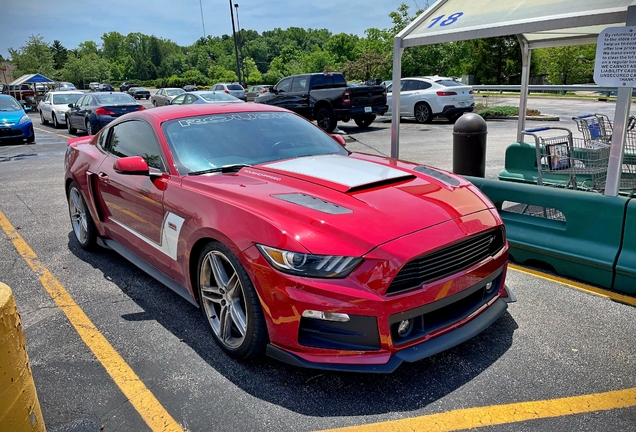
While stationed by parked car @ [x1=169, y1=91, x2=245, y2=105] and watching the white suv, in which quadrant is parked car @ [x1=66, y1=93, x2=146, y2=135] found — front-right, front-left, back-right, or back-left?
back-right

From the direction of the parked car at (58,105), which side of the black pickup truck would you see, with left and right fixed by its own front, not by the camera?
front

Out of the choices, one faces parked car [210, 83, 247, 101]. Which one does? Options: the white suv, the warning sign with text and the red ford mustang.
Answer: the white suv

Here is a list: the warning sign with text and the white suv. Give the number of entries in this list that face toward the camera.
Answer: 1

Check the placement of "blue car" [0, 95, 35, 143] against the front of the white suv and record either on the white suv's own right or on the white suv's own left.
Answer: on the white suv's own left

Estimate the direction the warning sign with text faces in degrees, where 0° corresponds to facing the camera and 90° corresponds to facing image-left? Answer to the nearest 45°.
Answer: approximately 0°

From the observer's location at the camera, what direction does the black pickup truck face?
facing away from the viewer and to the left of the viewer

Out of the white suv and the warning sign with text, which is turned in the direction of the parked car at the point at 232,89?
the white suv

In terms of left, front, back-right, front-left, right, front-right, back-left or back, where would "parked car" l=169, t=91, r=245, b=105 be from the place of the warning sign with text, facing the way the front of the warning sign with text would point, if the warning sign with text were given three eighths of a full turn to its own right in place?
front

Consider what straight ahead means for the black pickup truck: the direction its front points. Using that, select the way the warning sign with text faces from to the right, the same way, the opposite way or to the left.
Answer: to the left

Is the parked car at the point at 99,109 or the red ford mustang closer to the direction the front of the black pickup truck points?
the parked car

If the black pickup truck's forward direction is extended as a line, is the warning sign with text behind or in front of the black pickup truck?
behind

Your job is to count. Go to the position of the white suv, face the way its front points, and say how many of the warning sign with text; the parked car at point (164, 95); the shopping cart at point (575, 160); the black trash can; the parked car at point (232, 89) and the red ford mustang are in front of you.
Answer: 2
